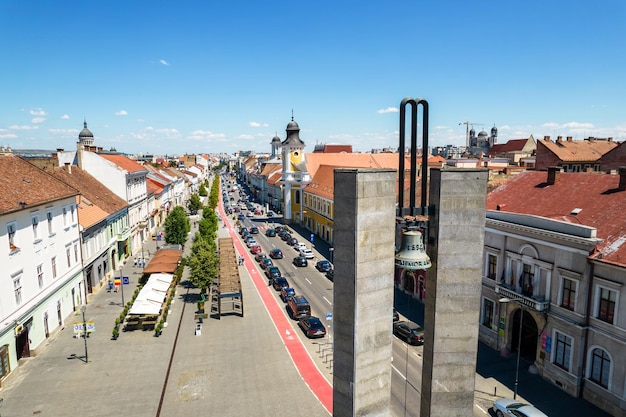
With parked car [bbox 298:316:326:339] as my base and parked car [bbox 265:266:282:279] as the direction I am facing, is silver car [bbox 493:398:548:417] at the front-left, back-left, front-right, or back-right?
back-right

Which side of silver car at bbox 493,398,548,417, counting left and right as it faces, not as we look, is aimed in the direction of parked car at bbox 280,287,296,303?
front

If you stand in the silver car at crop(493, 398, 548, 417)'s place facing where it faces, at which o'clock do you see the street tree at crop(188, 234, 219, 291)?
The street tree is roughly at 11 o'clock from the silver car.

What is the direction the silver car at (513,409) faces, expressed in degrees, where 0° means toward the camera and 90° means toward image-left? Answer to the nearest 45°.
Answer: approximately 135°

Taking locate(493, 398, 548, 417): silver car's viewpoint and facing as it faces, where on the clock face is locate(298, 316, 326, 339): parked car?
The parked car is roughly at 11 o'clock from the silver car.

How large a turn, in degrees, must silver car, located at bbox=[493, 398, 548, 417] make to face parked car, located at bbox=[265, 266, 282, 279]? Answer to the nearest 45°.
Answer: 0° — it already faces it

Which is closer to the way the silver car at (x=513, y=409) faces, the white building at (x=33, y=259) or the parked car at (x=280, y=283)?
the parked car

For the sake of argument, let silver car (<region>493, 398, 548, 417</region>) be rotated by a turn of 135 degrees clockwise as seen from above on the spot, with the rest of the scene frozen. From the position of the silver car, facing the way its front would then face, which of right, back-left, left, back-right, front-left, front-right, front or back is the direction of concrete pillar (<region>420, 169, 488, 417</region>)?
right

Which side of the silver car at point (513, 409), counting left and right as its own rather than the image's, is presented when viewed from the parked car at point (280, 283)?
front

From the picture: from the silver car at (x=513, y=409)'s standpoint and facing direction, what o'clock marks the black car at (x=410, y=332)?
The black car is roughly at 12 o'clock from the silver car.

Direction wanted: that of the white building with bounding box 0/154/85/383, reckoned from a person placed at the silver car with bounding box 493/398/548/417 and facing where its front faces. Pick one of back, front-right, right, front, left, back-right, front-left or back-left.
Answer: front-left

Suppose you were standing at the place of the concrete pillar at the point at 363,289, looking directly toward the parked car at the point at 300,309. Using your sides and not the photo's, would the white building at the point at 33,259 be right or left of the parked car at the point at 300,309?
left
